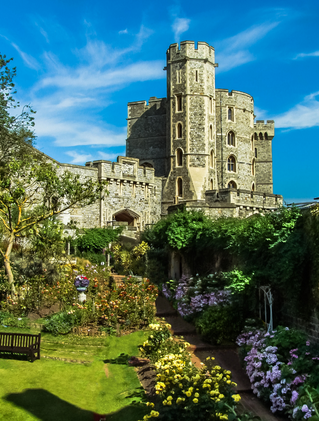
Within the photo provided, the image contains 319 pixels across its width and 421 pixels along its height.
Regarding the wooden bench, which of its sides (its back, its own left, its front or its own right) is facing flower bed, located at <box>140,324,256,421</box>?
left

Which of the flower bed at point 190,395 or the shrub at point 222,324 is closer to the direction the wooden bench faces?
the flower bed

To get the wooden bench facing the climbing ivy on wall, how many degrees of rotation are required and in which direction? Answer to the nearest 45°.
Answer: approximately 135° to its left

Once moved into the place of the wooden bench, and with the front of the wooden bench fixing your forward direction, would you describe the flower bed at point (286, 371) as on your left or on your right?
on your left

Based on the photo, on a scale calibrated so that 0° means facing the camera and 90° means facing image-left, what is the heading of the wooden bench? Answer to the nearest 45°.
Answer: approximately 45°

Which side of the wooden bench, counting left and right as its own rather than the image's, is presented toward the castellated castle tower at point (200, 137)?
back

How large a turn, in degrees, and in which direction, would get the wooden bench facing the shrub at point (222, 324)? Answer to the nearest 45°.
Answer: approximately 135° to its left

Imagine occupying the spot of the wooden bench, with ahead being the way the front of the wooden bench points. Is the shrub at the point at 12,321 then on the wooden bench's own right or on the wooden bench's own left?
on the wooden bench's own right

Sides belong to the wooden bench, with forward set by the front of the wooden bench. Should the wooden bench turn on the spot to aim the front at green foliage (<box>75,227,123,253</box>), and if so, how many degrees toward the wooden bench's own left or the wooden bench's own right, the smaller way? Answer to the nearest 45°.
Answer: approximately 135° to the wooden bench's own right
